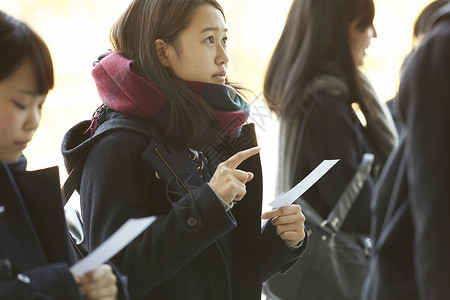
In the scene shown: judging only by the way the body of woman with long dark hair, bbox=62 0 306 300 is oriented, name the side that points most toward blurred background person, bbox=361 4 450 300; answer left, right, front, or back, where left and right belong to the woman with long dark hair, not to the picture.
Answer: front

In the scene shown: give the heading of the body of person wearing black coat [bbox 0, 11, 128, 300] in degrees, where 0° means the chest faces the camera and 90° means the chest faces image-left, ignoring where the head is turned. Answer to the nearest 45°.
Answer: approximately 315°

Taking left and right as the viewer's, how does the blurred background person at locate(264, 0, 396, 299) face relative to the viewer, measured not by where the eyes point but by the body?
facing to the right of the viewer

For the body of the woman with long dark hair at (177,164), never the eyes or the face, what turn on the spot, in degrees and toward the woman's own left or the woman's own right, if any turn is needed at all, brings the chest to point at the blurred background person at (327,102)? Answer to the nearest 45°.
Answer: approximately 90° to the woman's own left

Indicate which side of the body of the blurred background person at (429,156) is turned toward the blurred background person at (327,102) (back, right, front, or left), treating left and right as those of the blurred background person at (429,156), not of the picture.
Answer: left
